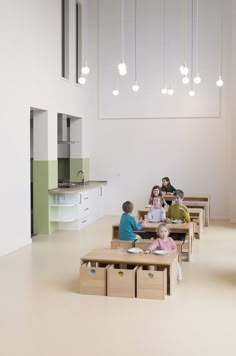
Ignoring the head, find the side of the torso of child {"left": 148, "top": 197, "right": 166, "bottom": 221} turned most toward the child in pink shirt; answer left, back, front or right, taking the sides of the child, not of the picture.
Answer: front

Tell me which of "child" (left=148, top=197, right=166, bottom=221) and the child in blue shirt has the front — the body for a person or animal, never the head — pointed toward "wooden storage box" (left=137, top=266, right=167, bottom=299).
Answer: the child

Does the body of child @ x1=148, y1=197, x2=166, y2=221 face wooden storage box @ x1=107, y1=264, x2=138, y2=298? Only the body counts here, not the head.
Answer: yes

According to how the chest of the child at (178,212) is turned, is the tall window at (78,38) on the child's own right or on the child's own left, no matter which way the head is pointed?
on the child's own right

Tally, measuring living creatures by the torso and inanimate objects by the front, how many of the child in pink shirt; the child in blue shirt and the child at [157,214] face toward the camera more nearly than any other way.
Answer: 2

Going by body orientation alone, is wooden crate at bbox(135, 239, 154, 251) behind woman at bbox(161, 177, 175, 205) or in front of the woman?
in front

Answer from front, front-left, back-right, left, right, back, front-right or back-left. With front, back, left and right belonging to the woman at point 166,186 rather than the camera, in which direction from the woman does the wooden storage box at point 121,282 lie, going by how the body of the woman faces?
front-left

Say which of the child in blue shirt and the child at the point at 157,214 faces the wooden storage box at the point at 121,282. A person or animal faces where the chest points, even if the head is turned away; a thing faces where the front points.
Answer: the child

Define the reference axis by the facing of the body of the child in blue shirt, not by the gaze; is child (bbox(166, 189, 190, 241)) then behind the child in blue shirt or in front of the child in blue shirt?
in front

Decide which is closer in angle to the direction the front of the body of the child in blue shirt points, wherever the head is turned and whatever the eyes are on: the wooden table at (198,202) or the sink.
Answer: the wooden table

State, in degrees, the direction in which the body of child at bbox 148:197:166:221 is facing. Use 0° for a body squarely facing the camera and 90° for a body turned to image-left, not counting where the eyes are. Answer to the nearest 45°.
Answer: approximately 0°

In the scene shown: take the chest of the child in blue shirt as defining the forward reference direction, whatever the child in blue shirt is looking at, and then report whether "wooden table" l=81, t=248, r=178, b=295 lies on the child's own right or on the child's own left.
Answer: on the child's own right

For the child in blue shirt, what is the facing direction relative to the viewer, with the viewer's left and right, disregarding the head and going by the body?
facing away from the viewer and to the right of the viewer

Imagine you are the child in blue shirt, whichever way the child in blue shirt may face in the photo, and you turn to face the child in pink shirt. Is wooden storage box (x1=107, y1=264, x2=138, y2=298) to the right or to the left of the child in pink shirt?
right
